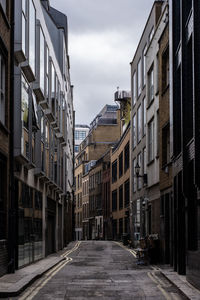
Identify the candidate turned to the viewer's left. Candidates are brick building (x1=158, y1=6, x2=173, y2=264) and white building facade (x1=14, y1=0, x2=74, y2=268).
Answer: the brick building

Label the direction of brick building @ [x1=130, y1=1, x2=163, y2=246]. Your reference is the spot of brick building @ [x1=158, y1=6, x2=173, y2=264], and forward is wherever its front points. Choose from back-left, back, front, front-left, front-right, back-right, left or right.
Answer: right

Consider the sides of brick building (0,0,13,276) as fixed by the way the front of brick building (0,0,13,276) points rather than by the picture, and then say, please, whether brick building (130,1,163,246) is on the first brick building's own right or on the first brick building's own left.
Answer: on the first brick building's own left

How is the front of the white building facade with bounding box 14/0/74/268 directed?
to the viewer's right

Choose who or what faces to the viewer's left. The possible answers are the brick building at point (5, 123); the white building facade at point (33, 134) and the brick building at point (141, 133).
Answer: the brick building at point (141, 133)

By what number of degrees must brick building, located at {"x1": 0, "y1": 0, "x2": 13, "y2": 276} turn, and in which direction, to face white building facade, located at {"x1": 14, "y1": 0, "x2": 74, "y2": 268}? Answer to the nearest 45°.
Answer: approximately 90° to its left

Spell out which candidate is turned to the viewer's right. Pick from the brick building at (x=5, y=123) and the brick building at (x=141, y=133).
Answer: the brick building at (x=5, y=123)

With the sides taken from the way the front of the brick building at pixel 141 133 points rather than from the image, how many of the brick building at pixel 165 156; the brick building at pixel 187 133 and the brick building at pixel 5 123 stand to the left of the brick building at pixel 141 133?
3

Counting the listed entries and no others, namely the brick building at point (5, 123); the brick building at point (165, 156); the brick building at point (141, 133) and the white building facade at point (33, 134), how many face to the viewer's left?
2

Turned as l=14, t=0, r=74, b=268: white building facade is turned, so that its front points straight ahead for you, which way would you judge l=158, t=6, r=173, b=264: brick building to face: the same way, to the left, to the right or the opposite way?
the opposite way

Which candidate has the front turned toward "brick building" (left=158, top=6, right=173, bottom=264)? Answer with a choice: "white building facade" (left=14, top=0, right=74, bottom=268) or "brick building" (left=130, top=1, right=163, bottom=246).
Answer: the white building facade

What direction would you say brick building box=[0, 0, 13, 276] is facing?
to the viewer's right

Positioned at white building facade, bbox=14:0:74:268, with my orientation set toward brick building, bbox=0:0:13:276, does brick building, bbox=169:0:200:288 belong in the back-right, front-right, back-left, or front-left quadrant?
front-left

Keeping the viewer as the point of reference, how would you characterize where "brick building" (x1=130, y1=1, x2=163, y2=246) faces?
facing to the left of the viewer

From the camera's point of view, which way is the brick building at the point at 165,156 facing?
to the viewer's left

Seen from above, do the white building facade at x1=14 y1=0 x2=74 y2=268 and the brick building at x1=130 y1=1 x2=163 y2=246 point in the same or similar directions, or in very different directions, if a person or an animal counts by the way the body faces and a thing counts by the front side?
very different directions

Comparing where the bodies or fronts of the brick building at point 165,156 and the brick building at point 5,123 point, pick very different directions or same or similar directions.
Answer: very different directions
